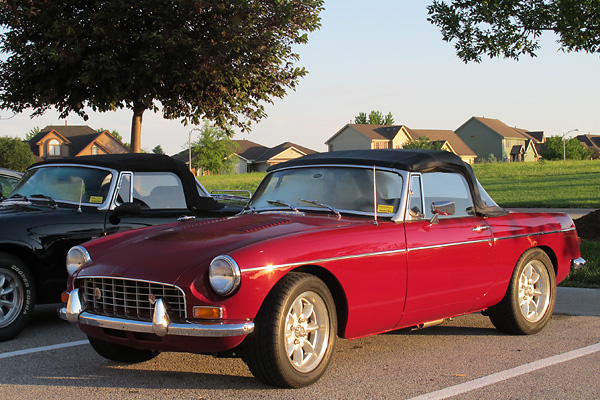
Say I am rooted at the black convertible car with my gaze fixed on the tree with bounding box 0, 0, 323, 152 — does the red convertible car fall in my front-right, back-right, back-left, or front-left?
back-right

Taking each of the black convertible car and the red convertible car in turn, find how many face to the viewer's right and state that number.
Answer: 0

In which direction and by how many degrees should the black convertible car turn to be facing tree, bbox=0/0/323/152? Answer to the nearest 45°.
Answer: approximately 135° to its right

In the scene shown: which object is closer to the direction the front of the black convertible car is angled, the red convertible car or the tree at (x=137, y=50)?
the red convertible car

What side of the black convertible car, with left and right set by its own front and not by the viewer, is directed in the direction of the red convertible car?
left

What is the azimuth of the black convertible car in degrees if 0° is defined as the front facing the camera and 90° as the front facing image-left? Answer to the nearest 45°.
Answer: approximately 45°

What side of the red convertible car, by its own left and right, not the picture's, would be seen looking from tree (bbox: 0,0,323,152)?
right
